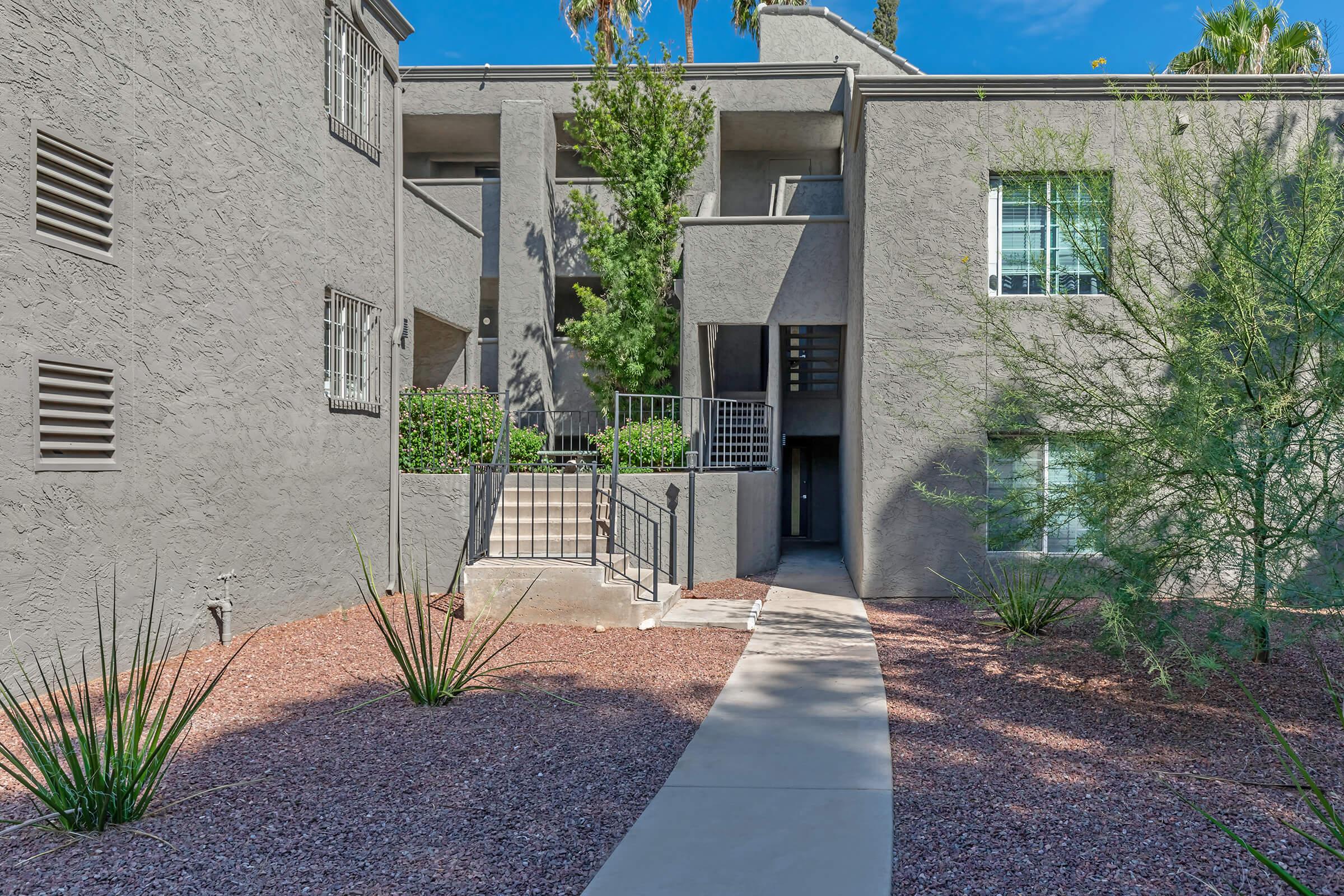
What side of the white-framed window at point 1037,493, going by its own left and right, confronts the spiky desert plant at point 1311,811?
front

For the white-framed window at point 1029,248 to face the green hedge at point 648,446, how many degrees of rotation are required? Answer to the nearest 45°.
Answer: approximately 90° to its right

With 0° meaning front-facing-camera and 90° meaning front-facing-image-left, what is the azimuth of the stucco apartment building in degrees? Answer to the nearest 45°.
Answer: approximately 0°

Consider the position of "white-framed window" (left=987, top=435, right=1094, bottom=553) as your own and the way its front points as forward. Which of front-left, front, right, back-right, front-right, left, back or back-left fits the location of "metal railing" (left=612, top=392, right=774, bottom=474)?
back-right

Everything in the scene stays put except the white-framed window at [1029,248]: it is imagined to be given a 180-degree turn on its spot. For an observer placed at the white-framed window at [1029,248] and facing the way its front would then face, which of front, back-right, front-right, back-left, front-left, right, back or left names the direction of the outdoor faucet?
back-left

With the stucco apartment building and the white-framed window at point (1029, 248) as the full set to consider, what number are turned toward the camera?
2

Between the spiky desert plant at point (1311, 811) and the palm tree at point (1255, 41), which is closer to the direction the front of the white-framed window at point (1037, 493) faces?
the spiky desert plant

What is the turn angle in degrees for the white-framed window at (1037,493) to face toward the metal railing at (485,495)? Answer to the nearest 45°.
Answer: approximately 90° to its right

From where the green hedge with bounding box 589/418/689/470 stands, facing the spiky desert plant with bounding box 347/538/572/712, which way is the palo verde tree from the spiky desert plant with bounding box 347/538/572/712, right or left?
left

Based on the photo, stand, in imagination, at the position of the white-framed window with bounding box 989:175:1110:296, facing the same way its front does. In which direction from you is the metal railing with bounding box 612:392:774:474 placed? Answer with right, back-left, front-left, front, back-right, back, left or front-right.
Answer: right

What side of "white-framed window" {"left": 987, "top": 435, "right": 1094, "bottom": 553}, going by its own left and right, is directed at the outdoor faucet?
right
